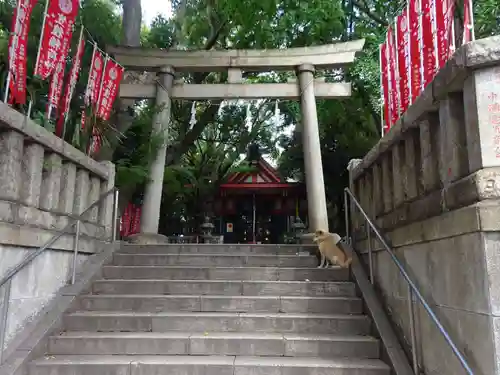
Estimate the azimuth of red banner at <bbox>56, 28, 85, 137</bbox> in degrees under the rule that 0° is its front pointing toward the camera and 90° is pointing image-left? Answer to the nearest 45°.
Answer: approximately 315°

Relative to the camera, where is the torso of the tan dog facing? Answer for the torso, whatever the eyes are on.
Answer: to the viewer's left

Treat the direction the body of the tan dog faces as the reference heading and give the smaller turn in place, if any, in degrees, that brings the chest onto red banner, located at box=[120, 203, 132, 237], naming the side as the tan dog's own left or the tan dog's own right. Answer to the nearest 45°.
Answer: approximately 45° to the tan dog's own right

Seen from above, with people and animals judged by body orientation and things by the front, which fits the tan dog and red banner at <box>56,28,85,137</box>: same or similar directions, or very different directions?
very different directions

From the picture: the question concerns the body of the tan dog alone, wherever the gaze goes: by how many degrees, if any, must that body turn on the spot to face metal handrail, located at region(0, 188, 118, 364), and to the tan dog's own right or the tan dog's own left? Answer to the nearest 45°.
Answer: approximately 45° to the tan dog's own left

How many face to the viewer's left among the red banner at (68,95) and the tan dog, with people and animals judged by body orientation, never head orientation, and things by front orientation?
1

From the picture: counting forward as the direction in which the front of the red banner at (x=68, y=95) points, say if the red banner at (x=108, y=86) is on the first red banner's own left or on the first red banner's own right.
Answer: on the first red banner's own left

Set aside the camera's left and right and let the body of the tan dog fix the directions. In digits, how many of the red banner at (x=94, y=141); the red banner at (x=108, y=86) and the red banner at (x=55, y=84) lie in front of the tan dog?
3

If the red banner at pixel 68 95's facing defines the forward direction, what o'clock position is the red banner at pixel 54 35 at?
the red banner at pixel 54 35 is roughly at 2 o'clock from the red banner at pixel 68 95.

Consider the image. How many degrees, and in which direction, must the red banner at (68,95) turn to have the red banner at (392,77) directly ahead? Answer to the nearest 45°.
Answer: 0° — it already faces it

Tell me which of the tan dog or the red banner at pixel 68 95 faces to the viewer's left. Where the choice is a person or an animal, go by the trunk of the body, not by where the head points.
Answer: the tan dog
